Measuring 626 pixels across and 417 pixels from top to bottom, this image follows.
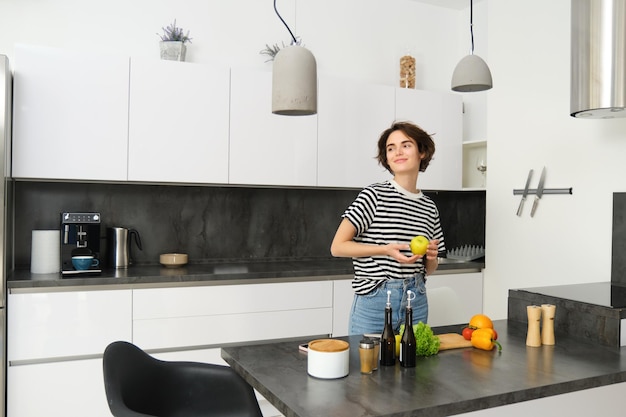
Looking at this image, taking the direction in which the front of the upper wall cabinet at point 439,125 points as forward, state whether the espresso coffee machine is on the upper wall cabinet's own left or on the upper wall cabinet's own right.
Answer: on the upper wall cabinet's own right

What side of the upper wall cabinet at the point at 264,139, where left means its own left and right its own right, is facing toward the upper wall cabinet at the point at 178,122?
right

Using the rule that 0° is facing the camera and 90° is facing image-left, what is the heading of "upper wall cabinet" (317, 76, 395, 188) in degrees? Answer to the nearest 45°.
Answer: approximately 315°

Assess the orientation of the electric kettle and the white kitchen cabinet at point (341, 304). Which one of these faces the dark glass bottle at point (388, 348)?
the white kitchen cabinet

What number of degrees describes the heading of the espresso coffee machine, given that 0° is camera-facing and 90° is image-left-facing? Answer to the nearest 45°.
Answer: approximately 0°

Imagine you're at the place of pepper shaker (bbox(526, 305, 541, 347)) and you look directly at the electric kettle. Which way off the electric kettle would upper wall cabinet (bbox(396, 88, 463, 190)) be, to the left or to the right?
right

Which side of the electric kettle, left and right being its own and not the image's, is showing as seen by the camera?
left

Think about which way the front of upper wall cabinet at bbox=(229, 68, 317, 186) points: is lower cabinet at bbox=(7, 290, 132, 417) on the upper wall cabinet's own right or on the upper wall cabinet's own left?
on the upper wall cabinet's own right

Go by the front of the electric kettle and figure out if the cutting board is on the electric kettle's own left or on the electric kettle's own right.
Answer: on the electric kettle's own left
